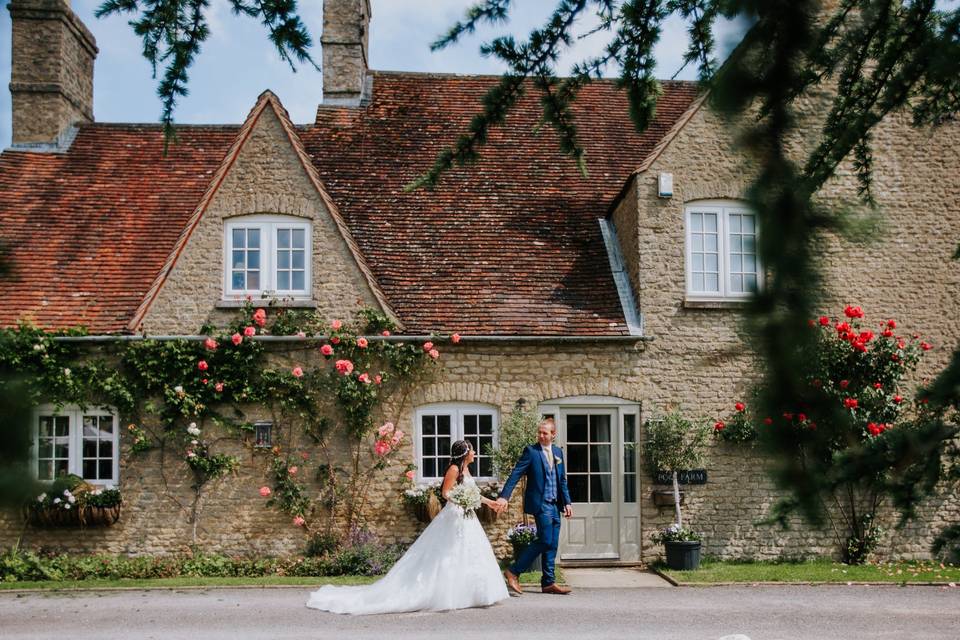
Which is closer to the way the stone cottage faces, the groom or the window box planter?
the groom

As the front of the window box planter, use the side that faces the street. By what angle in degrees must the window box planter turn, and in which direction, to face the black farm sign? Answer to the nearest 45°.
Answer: approximately 90° to its left

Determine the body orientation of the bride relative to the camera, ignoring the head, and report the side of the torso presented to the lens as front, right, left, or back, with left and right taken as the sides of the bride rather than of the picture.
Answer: right

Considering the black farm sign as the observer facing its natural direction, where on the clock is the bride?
The bride is roughly at 1 o'clock from the black farm sign.

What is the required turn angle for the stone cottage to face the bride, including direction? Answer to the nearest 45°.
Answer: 0° — it already faces them

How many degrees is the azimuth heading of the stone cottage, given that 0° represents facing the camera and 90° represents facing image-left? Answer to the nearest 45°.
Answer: approximately 0°

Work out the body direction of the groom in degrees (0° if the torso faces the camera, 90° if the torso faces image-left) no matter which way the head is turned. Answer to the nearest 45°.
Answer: approximately 315°

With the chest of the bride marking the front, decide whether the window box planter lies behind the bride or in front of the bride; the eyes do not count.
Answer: behind

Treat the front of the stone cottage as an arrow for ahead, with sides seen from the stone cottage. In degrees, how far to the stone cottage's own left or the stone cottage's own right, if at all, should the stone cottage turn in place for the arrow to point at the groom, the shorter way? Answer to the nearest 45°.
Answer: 0° — it already faces them
